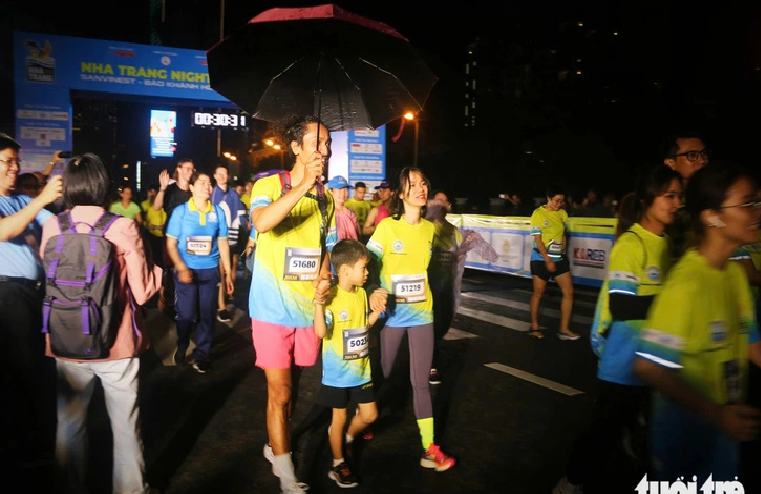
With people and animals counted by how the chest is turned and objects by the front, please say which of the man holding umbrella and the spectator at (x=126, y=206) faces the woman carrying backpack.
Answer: the spectator

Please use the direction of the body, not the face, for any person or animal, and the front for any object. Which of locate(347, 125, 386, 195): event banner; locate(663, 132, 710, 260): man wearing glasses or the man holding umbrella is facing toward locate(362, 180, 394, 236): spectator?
the event banner

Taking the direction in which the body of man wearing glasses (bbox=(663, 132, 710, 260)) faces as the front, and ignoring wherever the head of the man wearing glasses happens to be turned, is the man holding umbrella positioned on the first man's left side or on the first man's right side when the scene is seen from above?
on the first man's right side

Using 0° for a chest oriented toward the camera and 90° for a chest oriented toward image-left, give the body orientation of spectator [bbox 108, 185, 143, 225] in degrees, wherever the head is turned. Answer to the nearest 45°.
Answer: approximately 0°

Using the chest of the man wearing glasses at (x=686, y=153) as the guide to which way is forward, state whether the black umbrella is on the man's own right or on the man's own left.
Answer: on the man's own right

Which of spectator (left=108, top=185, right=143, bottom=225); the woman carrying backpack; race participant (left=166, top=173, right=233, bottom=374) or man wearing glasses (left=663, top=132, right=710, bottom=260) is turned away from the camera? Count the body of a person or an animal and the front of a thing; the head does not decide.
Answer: the woman carrying backpack

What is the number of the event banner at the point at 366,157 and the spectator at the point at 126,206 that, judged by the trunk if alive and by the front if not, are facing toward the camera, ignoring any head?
2

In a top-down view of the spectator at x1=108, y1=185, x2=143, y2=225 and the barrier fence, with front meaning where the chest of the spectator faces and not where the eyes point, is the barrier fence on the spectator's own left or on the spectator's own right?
on the spectator's own left

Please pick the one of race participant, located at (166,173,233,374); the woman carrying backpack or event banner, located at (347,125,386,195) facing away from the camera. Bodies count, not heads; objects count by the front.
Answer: the woman carrying backpack

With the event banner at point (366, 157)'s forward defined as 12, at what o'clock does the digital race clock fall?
The digital race clock is roughly at 4 o'clock from the event banner.

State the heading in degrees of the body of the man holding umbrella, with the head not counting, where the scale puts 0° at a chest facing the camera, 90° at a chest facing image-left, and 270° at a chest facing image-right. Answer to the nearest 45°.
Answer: approximately 315°

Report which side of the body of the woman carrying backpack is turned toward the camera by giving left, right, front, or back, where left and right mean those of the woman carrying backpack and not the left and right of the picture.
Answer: back
